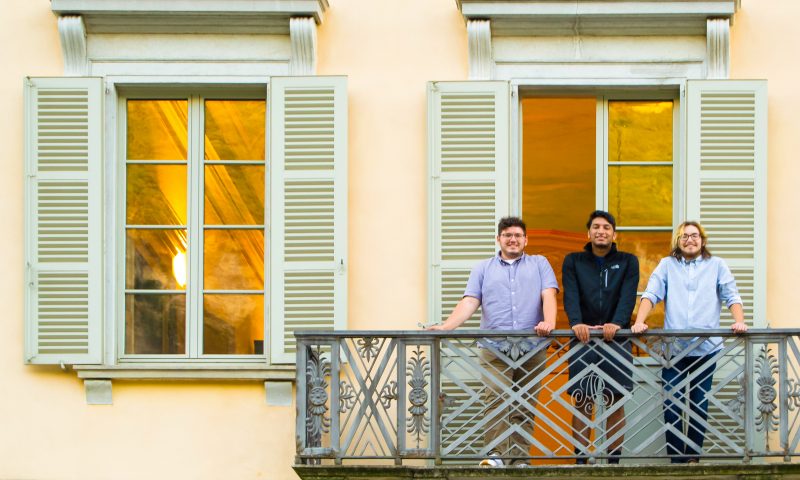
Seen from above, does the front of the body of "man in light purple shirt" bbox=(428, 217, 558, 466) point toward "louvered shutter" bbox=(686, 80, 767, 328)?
no

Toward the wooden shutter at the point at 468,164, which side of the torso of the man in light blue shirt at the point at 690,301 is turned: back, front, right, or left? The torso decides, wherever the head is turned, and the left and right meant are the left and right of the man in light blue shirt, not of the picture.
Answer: right

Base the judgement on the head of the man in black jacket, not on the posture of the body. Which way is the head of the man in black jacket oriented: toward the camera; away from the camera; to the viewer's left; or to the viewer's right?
toward the camera

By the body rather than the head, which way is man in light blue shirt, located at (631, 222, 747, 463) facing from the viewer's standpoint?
toward the camera

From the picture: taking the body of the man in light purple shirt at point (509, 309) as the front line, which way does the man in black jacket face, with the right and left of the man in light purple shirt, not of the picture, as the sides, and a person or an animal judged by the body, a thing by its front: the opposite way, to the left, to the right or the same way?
the same way

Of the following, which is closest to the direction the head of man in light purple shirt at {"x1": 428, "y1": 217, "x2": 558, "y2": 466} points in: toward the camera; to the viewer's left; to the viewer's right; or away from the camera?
toward the camera

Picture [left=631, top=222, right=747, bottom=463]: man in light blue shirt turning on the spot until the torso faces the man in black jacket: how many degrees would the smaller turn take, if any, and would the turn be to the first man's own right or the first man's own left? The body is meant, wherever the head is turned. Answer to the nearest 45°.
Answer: approximately 90° to the first man's own right

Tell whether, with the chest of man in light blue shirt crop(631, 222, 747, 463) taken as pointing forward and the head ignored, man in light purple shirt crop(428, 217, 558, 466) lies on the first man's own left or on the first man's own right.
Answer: on the first man's own right

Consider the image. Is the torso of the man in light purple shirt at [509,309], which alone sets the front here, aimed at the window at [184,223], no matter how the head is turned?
no

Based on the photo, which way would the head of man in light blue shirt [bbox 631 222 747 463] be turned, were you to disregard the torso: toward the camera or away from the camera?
toward the camera

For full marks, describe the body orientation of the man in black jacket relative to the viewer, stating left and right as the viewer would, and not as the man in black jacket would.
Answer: facing the viewer

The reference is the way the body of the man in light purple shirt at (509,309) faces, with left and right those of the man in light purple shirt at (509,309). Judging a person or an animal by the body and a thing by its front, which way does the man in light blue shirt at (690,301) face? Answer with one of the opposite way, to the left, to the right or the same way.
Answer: the same way

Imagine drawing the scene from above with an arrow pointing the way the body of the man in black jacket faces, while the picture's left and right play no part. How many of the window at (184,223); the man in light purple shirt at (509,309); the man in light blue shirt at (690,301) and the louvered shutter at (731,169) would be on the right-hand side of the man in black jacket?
2

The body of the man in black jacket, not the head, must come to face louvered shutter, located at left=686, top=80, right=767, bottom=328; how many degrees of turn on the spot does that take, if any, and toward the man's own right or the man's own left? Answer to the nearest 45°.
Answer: approximately 135° to the man's own left

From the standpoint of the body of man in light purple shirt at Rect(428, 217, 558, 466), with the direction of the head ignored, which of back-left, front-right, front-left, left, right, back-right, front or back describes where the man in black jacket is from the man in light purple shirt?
left

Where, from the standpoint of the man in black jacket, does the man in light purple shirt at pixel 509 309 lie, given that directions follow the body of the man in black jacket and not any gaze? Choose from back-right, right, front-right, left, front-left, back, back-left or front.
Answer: right
